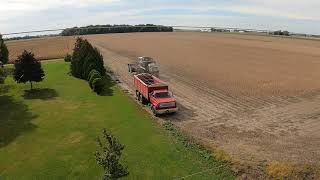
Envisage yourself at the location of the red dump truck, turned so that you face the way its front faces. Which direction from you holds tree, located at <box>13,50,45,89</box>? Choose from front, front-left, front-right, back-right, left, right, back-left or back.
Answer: back

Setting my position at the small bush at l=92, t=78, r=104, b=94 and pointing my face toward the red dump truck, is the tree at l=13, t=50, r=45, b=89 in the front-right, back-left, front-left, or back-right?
back-right

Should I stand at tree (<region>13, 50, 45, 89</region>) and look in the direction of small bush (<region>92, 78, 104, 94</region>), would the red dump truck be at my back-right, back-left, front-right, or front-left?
front-right

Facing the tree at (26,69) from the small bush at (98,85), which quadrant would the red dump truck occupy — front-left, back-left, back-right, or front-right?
back-left

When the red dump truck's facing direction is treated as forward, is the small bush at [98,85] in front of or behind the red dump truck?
behind

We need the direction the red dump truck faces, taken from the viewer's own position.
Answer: facing the viewer and to the right of the viewer
